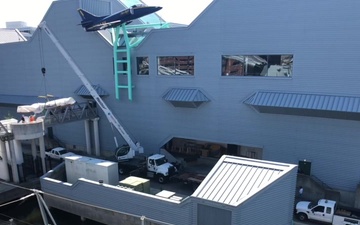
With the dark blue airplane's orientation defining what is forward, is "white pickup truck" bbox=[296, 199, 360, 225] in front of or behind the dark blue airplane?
in front

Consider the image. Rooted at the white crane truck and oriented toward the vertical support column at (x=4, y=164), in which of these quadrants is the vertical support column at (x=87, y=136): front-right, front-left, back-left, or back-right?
front-right

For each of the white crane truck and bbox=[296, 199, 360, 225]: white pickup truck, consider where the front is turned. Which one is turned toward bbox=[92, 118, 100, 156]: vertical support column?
the white pickup truck

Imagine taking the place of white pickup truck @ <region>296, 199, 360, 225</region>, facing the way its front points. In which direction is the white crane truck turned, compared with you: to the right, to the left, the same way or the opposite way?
the opposite way

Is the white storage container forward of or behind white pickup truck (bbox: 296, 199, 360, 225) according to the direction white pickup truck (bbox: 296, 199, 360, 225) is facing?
forward

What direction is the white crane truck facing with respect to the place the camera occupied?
facing the viewer and to the right of the viewer

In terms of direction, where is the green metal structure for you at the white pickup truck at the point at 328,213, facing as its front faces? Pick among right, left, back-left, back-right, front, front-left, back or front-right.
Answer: front

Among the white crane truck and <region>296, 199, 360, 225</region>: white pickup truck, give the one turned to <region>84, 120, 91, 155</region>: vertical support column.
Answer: the white pickup truck

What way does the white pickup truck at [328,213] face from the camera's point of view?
to the viewer's left

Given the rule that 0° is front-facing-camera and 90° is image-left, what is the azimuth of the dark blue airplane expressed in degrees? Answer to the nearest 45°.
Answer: approximately 270°

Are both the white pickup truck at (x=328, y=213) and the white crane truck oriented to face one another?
yes

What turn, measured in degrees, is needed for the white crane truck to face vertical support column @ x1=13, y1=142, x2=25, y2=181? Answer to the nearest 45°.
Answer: approximately 135° to its right

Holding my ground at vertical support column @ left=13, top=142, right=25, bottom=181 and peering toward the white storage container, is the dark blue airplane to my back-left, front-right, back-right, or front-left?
front-left
